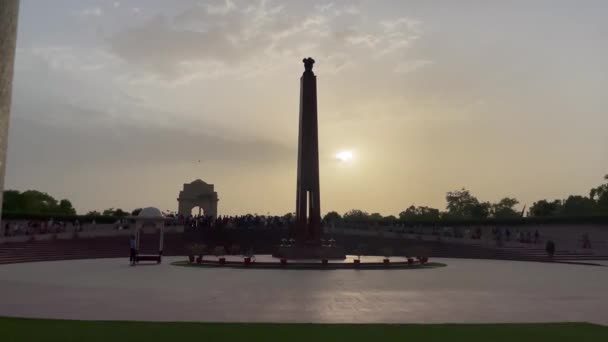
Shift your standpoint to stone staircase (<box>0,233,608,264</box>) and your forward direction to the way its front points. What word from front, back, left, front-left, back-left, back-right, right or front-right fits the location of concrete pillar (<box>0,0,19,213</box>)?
front

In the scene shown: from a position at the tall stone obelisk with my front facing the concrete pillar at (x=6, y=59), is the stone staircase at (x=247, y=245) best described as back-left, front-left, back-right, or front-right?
back-right

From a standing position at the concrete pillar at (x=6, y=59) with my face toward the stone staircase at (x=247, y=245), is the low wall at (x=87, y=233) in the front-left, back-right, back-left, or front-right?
front-left

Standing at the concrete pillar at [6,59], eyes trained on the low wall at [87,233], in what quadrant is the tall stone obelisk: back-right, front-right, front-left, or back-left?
front-right

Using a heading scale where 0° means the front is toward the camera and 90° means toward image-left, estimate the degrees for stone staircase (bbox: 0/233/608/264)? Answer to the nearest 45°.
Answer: approximately 0°
